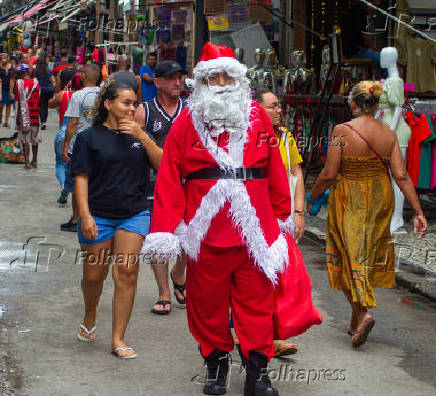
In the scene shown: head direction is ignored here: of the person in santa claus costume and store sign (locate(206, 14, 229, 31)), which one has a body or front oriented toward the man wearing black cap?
the store sign

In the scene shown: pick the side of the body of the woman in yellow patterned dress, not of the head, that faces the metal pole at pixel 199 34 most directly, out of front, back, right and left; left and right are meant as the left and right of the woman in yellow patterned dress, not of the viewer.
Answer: front

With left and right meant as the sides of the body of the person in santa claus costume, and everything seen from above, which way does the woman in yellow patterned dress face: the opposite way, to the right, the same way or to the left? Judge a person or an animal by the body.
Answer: the opposite way

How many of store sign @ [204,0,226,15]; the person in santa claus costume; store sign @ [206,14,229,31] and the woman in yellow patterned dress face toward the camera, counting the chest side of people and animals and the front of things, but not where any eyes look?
3

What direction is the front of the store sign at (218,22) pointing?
toward the camera

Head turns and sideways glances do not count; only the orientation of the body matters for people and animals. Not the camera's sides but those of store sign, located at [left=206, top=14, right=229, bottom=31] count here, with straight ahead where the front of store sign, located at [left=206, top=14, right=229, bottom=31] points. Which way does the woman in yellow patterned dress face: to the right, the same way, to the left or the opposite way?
the opposite way

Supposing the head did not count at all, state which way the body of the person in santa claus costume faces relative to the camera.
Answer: toward the camera

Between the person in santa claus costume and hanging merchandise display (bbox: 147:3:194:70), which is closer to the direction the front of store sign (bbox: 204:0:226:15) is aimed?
the person in santa claus costume

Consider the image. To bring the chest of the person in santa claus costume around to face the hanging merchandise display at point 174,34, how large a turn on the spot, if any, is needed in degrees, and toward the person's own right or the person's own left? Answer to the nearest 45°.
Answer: approximately 180°

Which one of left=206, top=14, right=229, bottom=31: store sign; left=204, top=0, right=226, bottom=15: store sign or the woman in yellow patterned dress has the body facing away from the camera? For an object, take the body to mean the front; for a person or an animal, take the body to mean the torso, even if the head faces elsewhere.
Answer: the woman in yellow patterned dress

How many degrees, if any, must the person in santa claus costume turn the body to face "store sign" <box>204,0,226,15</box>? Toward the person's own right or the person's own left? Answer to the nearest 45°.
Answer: approximately 180°

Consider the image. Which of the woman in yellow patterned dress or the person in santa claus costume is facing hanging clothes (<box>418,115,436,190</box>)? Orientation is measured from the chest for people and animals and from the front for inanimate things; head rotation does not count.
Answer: the woman in yellow patterned dress

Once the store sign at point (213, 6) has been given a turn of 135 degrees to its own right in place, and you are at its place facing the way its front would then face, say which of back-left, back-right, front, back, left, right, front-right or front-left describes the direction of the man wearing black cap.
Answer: back-left

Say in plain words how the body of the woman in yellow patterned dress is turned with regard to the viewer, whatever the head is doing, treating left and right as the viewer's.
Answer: facing away from the viewer
